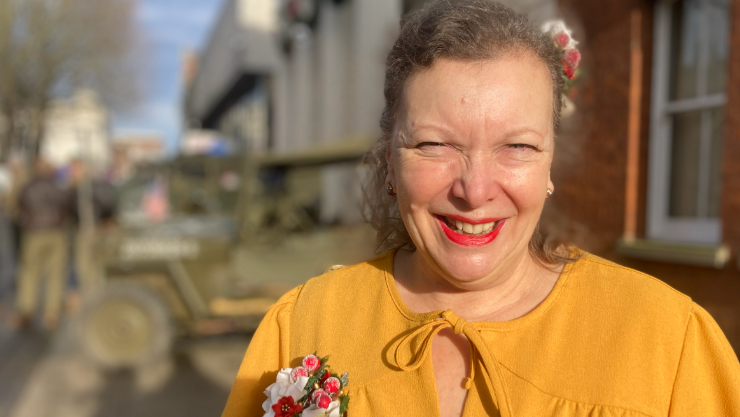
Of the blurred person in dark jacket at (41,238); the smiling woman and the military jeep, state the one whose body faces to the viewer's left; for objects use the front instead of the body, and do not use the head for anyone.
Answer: the military jeep

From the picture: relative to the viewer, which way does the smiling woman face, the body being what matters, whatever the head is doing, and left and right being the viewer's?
facing the viewer

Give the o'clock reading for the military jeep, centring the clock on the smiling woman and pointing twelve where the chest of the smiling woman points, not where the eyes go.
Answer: The military jeep is roughly at 5 o'clock from the smiling woman.

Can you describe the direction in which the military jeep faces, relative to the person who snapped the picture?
facing to the left of the viewer

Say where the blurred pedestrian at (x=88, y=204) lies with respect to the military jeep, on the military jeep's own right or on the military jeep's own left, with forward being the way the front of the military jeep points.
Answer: on the military jeep's own right

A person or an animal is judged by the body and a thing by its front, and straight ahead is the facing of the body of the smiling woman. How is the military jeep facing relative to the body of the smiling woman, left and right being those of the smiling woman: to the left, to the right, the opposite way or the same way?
to the right

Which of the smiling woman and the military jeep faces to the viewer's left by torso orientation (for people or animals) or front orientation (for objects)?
the military jeep

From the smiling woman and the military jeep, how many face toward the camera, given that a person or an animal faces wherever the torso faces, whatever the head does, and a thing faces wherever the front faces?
1

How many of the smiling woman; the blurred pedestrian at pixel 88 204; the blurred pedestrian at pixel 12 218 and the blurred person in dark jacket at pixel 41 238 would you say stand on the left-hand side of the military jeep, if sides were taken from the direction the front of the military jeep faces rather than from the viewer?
1

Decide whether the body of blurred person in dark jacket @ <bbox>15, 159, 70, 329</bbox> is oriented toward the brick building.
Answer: no

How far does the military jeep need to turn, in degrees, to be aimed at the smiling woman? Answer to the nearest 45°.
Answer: approximately 90° to its left

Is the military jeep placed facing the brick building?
no

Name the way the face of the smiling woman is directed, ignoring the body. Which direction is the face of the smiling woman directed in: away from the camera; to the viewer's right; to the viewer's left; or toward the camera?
toward the camera

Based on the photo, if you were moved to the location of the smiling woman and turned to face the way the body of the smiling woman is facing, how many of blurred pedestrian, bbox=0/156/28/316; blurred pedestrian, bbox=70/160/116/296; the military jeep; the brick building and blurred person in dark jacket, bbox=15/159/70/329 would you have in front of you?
0
